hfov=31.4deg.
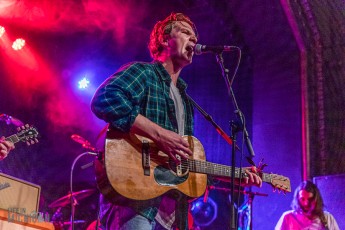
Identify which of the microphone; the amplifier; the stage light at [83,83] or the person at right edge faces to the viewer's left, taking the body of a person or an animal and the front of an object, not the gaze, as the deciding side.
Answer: the microphone

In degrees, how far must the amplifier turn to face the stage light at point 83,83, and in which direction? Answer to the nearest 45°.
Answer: approximately 135° to its left

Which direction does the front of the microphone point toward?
to the viewer's left

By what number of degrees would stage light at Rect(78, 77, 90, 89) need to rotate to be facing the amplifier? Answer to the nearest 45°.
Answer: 0° — it already faces it

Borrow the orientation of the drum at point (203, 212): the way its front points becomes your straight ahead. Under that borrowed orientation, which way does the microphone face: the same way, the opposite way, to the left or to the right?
to the right

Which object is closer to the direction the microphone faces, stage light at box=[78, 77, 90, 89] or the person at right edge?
the stage light

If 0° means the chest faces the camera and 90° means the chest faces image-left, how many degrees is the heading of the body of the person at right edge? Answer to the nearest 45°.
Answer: approximately 0°

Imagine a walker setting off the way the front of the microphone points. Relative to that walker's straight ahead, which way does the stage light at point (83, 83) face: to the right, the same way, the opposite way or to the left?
to the left

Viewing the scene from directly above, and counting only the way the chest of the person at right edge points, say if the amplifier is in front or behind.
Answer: in front
